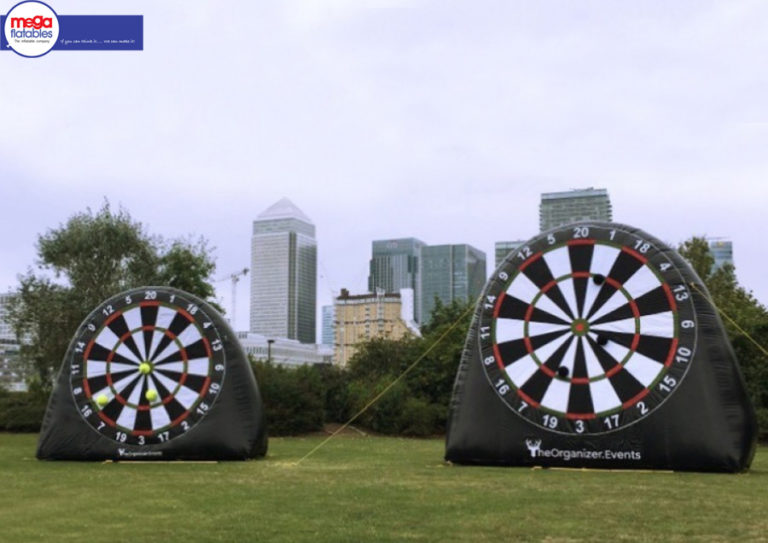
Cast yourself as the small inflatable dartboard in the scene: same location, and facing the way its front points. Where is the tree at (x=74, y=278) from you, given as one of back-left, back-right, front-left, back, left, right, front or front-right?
back

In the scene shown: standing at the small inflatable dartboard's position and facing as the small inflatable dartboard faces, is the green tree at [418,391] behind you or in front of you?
behind

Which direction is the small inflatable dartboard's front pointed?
toward the camera

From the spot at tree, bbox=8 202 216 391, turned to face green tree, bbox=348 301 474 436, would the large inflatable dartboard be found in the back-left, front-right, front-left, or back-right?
front-right

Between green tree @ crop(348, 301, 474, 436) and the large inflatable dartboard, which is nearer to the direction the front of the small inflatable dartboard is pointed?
the large inflatable dartboard

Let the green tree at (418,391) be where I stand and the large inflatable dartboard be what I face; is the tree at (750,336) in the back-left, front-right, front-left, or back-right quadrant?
front-left

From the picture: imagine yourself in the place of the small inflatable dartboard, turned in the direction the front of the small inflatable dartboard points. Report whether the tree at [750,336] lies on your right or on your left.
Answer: on your left

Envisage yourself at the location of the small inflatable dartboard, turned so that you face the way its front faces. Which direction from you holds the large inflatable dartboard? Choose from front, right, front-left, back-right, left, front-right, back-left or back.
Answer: front-left

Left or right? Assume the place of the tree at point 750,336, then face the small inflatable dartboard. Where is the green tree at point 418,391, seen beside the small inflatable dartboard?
right
